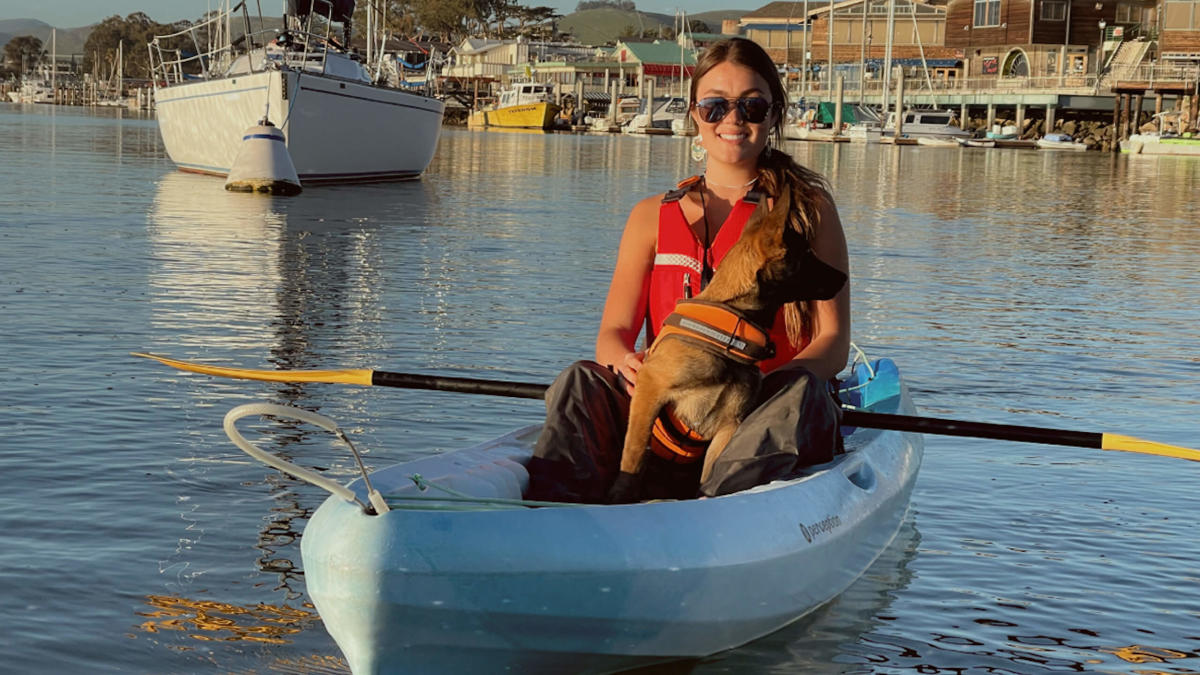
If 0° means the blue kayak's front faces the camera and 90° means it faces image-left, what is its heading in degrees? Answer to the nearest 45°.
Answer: approximately 45°
